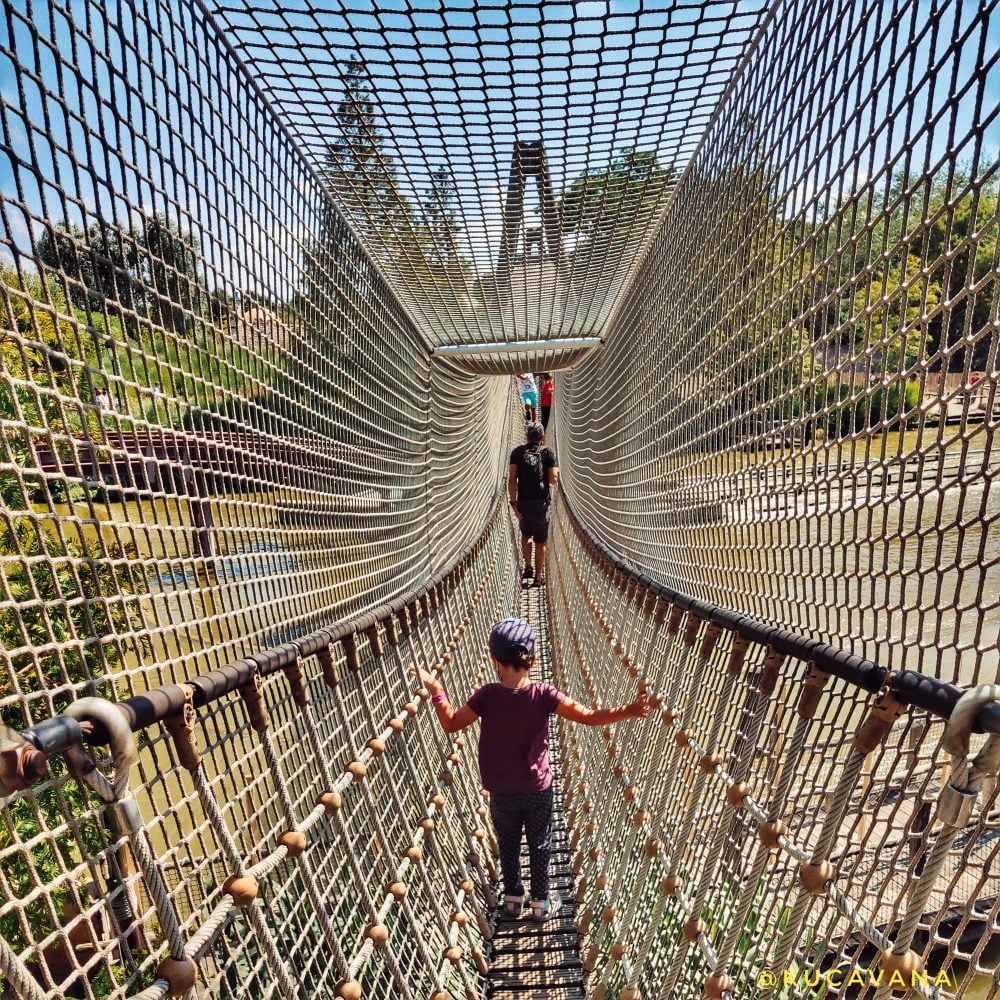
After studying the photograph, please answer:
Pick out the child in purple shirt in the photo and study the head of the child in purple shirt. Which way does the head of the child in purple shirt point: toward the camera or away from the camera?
away from the camera

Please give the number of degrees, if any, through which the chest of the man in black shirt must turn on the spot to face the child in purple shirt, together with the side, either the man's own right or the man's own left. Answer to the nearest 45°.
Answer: approximately 180°

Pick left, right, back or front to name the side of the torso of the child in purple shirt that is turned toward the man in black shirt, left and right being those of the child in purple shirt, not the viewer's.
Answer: front

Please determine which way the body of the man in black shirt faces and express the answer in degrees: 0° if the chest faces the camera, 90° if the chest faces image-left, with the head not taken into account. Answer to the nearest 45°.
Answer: approximately 180°

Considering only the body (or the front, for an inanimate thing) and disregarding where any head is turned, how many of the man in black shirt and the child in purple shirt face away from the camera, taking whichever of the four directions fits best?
2

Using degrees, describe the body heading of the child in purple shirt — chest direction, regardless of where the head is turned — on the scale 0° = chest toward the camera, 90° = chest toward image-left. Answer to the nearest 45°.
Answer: approximately 180°
